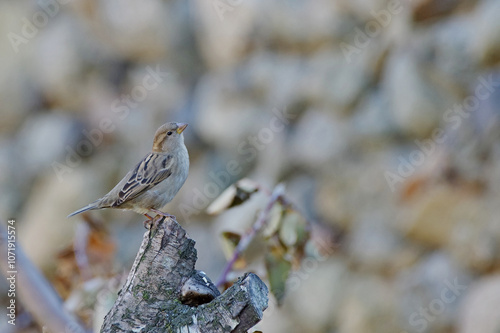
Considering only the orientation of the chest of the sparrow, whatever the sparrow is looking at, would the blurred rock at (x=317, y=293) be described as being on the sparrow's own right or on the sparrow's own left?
on the sparrow's own left

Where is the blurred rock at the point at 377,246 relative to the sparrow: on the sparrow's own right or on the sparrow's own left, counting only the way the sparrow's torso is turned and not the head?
on the sparrow's own left

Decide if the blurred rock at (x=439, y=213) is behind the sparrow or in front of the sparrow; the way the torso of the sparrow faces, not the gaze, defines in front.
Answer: in front

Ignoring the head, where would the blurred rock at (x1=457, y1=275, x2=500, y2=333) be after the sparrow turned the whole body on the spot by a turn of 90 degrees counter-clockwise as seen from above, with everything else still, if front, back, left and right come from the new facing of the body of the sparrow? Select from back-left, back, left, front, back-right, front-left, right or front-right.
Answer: front-right

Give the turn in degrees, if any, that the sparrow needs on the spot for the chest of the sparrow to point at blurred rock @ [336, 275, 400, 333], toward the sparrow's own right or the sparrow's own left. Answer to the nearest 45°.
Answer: approximately 45° to the sparrow's own left

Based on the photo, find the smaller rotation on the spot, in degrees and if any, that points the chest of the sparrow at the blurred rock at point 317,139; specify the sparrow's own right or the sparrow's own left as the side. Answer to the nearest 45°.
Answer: approximately 45° to the sparrow's own left

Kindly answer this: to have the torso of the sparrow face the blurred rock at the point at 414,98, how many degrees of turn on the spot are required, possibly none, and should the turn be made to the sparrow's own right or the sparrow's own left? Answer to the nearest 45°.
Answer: approximately 45° to the sparrow's own left

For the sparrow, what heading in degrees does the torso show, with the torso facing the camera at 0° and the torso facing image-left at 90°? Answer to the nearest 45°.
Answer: approximately 270°
